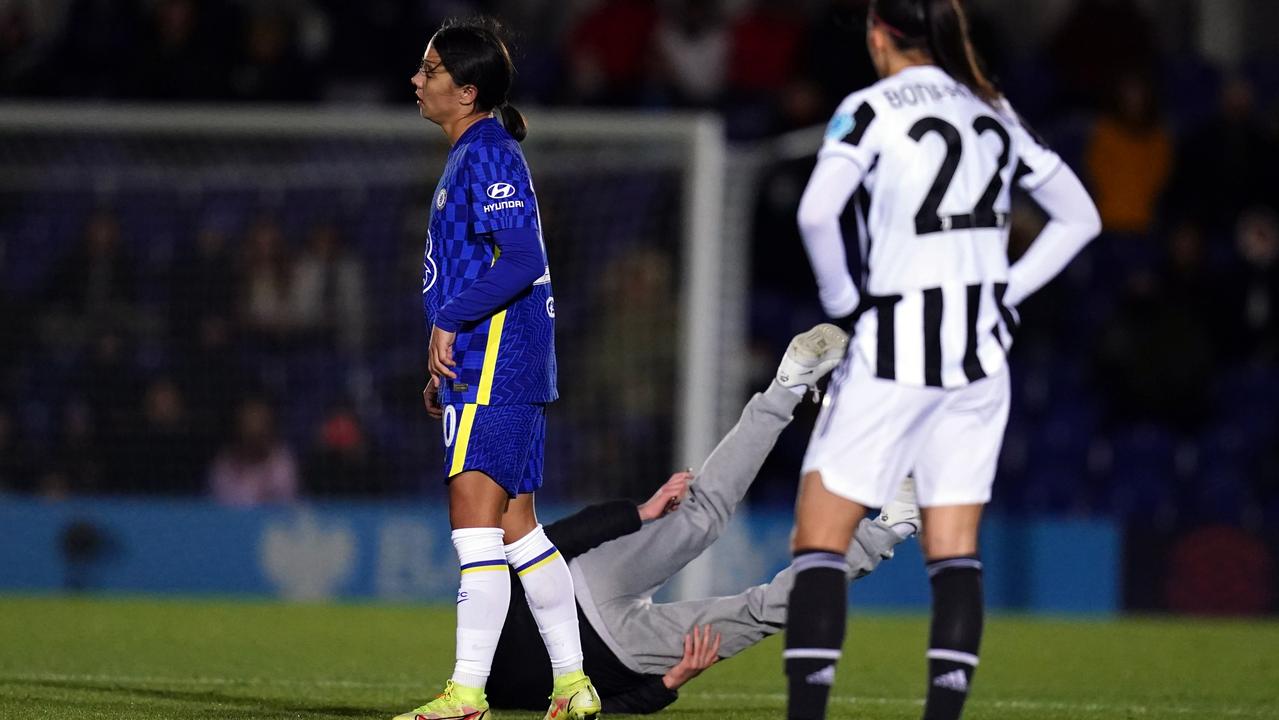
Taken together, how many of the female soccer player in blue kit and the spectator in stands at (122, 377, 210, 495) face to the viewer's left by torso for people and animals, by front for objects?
1

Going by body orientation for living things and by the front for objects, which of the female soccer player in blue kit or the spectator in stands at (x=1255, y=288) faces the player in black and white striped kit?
the spectator in stands

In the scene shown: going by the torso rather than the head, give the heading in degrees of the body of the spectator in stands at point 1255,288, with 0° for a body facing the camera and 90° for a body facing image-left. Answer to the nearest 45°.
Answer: approximately 0°

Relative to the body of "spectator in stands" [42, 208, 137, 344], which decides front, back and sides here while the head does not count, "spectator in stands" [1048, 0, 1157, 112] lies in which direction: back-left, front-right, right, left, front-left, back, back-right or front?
left

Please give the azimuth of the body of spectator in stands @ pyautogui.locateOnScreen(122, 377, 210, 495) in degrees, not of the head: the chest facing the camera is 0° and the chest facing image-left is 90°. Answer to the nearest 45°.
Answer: approximately 0°

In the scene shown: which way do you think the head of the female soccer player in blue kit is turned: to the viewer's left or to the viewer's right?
to the viewer's left

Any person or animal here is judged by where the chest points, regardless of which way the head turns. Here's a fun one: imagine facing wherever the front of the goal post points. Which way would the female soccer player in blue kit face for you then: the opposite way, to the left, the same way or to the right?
to the right

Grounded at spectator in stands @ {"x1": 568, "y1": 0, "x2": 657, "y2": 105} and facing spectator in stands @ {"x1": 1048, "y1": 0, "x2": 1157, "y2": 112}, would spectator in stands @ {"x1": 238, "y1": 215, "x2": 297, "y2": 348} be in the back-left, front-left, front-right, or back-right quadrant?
back-right

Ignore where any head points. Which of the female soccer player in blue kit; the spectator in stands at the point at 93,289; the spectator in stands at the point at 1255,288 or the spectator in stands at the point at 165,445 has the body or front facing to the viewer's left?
the female soccer player in blue kit

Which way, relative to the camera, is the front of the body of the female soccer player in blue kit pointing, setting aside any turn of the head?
to the viewer's left

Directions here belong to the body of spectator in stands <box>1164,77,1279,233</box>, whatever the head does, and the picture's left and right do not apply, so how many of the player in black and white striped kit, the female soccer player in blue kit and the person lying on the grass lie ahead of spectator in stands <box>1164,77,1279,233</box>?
3

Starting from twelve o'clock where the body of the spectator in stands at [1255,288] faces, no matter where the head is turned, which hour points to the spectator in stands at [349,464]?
the spectator in stands at [349,464] is roughly at 2 o'clock from the spectator in stands at [1255,288].

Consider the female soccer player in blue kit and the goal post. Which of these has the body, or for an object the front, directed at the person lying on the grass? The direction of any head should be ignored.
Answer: the goal post

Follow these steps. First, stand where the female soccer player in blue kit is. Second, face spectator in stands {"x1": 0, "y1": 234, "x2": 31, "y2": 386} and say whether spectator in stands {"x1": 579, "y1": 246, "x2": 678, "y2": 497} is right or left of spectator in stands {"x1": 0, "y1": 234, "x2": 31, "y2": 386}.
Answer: right
